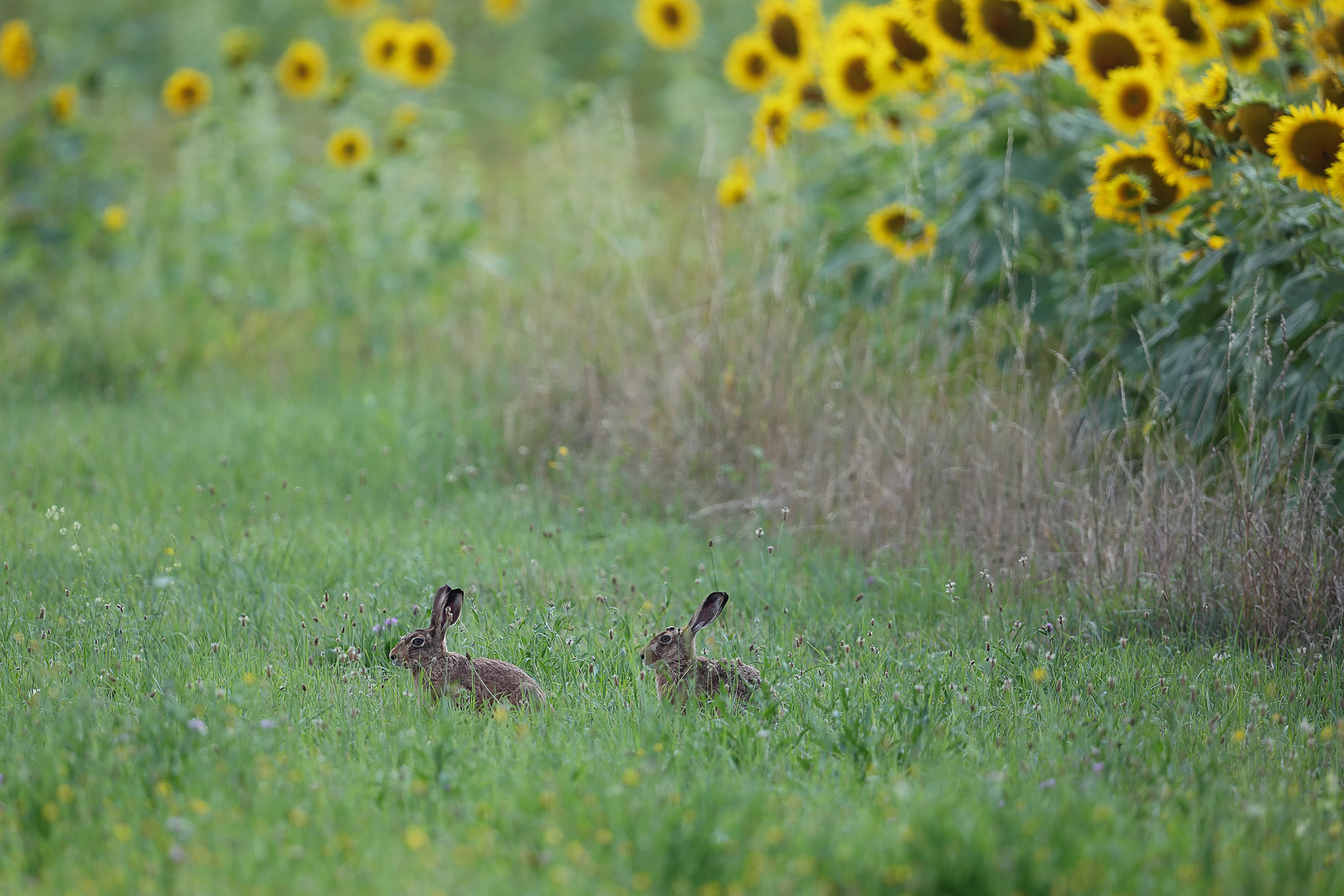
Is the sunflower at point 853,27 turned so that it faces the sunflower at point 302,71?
no

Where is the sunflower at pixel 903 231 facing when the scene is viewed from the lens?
facing the viewer

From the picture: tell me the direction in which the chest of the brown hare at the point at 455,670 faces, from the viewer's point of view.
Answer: to the viewer's left

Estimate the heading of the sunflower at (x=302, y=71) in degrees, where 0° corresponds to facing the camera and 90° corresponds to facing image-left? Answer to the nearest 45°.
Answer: approximately 0°

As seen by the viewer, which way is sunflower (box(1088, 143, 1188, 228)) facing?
toward the camera

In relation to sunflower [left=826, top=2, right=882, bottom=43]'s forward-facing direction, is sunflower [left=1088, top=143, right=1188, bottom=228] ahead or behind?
ahead

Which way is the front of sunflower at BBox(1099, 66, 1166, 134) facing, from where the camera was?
facing the viewer

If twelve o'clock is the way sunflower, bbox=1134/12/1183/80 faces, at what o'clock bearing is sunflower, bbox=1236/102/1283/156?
sunflower, bbox=1236/102/1283/156 is roughly at 10 o'clock from sunflower, bbox=1134/12/1183/80.

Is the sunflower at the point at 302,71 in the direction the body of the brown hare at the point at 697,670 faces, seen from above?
no

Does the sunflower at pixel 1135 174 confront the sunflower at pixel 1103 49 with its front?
no

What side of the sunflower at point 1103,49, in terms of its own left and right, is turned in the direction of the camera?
front
